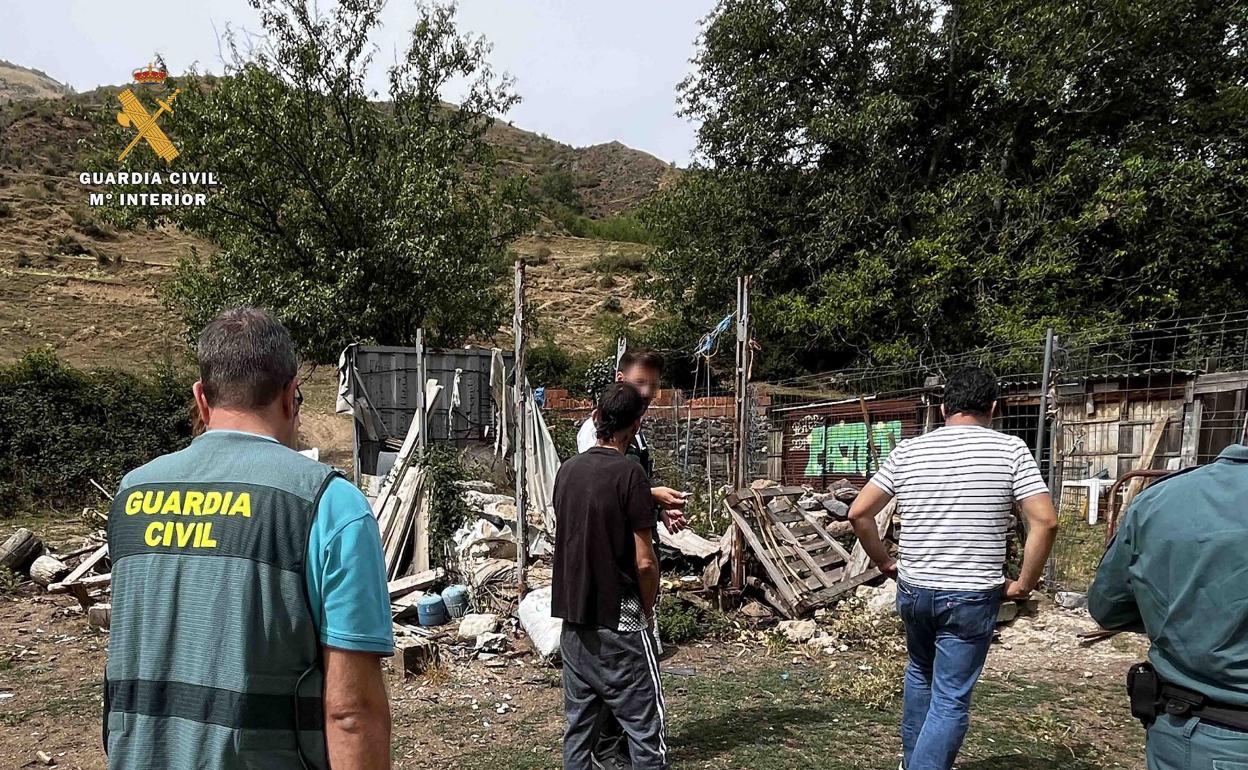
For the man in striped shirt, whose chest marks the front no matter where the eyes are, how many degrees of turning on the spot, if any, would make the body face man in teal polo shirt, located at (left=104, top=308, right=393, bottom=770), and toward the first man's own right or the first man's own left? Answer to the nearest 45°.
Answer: approximately 135° to the first man's own left

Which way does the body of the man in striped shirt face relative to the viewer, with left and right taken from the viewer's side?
facing away from the viewer

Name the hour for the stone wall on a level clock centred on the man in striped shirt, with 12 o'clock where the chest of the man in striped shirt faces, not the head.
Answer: The stone wall is roughly at 11 o'clock from the man in striped shirt.

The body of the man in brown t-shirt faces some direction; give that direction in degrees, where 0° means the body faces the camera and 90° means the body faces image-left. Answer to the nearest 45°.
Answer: approximately 225°

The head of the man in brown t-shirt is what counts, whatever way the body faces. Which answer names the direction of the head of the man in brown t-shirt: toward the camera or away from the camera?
away from the camera

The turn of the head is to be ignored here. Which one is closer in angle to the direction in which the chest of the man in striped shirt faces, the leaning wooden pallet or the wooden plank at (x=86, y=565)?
the leaning wooden pallet

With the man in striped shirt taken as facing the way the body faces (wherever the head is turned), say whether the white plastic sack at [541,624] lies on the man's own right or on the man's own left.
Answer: on the man's own left

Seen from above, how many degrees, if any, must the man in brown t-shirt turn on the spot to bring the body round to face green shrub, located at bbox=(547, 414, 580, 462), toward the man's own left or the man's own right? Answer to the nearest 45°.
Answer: approximately 45° to the man's own left

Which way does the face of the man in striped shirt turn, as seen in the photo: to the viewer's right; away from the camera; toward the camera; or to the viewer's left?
away from the camera

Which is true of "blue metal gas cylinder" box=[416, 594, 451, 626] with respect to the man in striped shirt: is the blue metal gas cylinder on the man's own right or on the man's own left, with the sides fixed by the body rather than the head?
on the man's own left
